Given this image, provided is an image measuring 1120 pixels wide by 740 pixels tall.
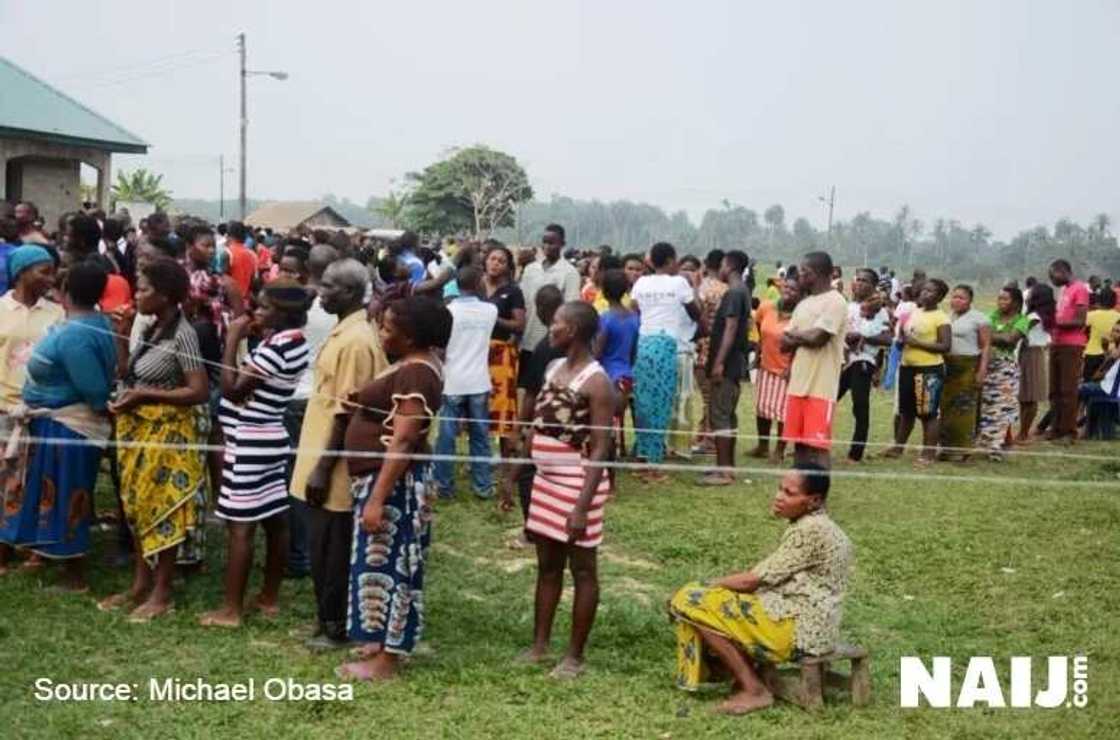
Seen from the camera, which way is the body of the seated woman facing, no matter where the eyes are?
to the viewer's left

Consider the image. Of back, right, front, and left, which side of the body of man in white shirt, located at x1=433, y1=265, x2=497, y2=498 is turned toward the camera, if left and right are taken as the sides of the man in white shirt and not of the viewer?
back

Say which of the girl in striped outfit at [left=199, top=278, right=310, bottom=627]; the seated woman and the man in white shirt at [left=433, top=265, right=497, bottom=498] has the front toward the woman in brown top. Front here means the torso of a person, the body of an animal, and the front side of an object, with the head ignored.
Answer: the seated woman

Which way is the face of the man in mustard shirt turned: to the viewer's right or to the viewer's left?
to the viewer's left

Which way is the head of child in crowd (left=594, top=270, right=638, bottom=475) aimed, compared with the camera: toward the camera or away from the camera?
away from the camera

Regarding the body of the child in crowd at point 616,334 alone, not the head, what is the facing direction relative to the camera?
away from the camera

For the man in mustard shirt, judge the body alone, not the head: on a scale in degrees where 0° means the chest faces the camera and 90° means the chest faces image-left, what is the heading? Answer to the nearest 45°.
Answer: approximately 90°

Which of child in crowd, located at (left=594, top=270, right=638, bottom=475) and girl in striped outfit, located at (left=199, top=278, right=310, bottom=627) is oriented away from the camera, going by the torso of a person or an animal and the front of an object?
the child in crowd
